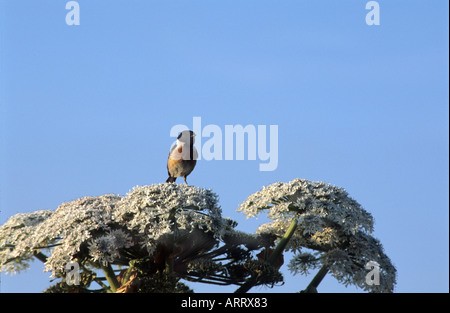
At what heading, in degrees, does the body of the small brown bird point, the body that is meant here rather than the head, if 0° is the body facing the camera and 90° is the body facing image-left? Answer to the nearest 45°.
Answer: approximately 315°
